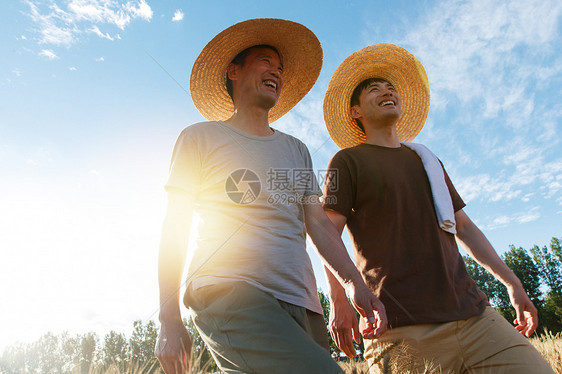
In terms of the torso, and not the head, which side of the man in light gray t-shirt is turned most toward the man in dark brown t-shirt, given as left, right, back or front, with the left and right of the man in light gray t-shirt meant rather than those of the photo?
left

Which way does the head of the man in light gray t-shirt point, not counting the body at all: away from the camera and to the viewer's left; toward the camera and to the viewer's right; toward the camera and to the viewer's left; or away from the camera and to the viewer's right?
toward the camera and to the viewer's right
